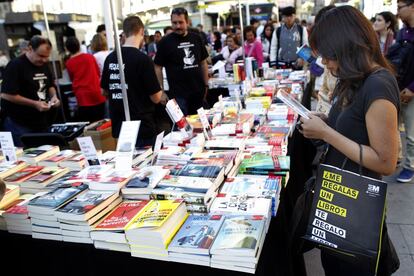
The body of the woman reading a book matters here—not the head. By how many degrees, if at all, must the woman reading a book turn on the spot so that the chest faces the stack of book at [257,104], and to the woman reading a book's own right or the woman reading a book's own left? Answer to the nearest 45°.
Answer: approximately 45° to the woman reading a book's own right

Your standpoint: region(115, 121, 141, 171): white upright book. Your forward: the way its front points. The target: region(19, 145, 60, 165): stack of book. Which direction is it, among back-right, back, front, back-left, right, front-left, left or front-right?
back-right

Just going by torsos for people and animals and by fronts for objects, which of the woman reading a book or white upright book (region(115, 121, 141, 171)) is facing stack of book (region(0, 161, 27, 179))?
the woman reading a book

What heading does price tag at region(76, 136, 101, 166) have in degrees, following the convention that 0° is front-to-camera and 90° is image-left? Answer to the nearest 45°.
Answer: approximately 0°

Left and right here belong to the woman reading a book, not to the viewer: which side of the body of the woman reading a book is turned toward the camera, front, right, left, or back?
left
